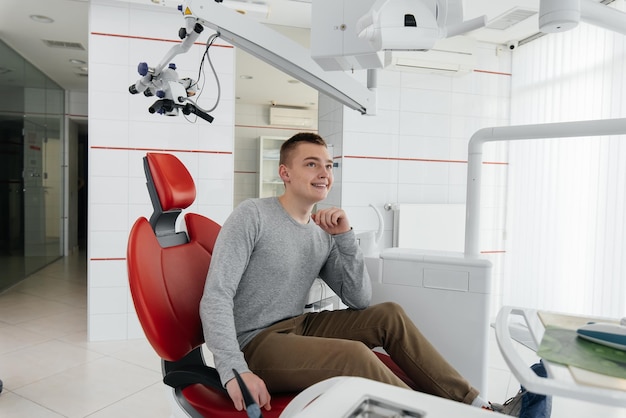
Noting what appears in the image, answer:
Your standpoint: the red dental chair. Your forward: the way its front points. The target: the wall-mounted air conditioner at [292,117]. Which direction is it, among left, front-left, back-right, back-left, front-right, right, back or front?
back-left

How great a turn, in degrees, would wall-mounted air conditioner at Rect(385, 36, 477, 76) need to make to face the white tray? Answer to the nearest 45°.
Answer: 0° — it already faces it

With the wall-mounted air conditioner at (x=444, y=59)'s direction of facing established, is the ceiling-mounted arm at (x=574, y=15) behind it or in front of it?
in front

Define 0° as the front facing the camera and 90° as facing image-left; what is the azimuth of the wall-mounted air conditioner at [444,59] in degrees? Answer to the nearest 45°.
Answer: approximately 0°

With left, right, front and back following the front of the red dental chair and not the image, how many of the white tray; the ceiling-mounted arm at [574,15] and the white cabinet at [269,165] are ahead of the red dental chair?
2

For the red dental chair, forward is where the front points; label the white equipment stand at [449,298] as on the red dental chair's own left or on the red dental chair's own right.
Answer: on the red dental chair's own left

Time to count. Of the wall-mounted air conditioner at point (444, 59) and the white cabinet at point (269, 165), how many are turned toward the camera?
2

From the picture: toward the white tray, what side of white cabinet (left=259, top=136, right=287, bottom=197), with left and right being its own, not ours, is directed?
front
